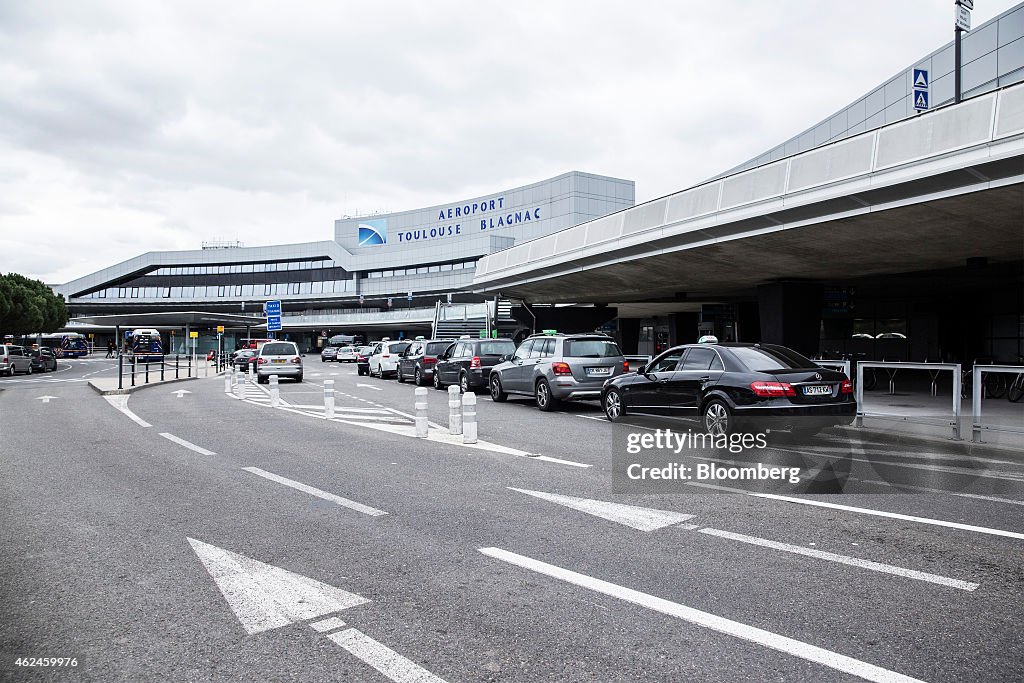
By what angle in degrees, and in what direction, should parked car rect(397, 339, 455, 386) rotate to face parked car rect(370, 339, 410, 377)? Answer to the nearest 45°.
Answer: approximately 45° to its right

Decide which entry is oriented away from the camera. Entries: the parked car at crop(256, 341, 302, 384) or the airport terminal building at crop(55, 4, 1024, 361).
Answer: the parked car

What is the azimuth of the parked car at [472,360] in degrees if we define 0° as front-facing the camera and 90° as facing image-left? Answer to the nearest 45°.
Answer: approximately 135°

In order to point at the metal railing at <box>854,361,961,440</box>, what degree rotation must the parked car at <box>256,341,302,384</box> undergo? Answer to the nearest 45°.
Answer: approximately 135° to its right

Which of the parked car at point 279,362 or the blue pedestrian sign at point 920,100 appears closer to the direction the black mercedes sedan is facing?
the parked car

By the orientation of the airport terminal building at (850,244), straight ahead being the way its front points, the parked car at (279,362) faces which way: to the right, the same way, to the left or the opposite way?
to the right

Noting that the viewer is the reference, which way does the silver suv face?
facing away from the viewer and to the left of the viewer

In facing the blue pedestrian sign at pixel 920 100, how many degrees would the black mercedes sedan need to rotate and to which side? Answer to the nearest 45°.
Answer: approximately 45° to its right

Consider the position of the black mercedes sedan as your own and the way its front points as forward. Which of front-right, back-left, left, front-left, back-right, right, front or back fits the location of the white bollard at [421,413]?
front-left

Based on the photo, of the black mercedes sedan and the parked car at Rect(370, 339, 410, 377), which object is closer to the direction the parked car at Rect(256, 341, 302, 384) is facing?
the parked car

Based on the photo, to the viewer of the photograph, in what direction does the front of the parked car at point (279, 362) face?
facing away from the viewer

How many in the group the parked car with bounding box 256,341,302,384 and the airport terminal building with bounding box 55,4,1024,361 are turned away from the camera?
1

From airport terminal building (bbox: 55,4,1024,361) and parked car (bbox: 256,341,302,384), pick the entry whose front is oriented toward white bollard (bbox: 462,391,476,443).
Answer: the airport terminal building

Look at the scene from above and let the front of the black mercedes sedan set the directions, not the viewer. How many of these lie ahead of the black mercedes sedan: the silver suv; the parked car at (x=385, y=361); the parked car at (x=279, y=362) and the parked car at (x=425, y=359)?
4
